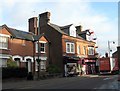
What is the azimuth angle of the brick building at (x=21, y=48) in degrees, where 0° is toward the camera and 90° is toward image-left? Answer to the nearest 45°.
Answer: approximately 315°
